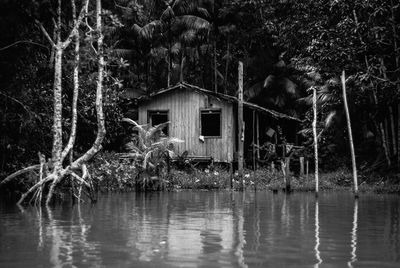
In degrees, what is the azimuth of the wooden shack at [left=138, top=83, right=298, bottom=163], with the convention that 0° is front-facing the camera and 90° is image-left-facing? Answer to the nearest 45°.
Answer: approximately 0°

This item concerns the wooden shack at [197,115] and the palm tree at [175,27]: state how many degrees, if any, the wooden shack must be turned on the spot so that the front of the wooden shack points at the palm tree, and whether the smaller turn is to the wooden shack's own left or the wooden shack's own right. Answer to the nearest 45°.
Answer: approximately 180°

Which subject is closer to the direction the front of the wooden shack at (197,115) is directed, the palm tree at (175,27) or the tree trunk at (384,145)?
the tree trunk

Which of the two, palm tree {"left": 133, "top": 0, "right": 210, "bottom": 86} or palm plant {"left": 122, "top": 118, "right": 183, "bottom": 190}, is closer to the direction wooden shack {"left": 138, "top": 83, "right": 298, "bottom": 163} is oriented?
the palm plant

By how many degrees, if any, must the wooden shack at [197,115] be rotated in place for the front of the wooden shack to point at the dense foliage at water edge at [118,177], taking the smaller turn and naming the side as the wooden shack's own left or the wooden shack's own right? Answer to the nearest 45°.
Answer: approximately 45° to the wooden shack's own right

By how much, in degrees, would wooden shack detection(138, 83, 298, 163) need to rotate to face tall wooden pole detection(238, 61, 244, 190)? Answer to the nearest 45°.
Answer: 0° — it already faces it

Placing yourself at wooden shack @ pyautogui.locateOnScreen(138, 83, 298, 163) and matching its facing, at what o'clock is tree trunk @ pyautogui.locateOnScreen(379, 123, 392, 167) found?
The tree trunk is roughly at 10 o'clock from the wooden shack.
